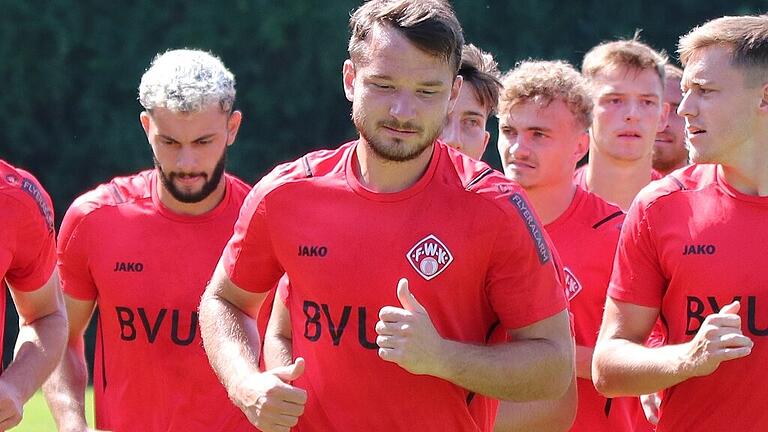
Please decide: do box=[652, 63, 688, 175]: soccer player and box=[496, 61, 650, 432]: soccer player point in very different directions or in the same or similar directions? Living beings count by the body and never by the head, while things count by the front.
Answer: same or similar directions

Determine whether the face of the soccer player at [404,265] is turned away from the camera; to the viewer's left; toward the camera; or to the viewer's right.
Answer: toward the camera

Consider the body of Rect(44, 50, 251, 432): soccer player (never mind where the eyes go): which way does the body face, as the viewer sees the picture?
toward the camera

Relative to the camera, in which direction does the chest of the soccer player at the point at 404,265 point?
toward the camera

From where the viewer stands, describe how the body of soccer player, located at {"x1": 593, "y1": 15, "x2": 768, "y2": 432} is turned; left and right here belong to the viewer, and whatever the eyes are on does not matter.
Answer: facing the viewer

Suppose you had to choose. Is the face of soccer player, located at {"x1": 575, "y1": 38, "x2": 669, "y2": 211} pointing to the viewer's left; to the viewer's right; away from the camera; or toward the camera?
toward the camera

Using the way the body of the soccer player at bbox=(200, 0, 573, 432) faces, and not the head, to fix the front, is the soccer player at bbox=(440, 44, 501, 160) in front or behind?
behind

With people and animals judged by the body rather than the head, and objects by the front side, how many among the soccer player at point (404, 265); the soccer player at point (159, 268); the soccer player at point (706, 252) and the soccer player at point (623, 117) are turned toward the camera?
4

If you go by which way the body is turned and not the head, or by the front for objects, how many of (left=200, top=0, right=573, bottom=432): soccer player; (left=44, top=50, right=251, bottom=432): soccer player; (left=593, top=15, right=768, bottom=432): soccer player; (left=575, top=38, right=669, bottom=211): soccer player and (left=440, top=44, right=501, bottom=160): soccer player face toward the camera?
5

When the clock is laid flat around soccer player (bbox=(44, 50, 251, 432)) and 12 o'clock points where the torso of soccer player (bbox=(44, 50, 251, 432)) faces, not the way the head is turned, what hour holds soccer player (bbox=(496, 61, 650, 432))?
soccer player (bbox=(496, 61, 650, 432)) is roughly at 9 o'clock from soccer player (bbox=(44, 50, 251, 432)).
